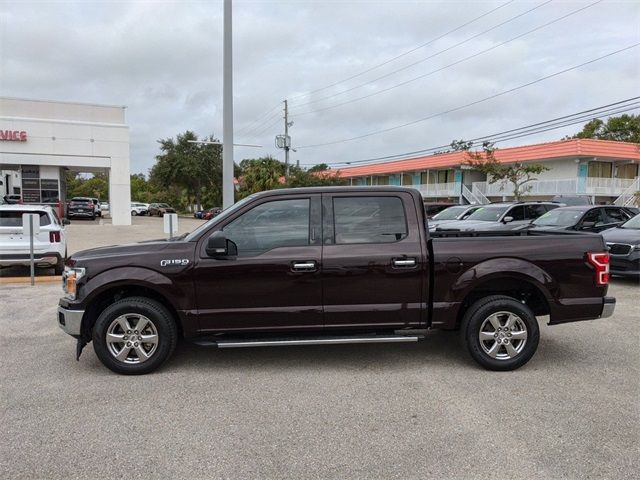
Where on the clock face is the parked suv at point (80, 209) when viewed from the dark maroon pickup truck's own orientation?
The parked suv is roughly at 2 o'clock from the dark maroon pickup truck.

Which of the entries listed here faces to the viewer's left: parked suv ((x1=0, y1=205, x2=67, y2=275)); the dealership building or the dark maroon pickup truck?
the dark maroon pickup truck

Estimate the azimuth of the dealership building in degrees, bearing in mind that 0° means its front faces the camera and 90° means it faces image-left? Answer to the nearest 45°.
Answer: approximately 0°

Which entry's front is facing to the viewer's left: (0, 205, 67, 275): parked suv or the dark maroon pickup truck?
the dark maroon pickup truck

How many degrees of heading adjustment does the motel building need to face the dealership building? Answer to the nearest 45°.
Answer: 0° — it already faces it

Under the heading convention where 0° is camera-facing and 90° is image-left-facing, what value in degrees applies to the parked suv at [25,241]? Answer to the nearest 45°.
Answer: approximately 180°

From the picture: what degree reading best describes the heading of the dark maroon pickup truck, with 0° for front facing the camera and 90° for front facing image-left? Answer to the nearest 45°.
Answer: approximately 90°

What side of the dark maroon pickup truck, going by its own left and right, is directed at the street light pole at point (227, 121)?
right

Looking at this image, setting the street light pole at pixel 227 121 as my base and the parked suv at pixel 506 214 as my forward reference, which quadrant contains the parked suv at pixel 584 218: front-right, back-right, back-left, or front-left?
front-right

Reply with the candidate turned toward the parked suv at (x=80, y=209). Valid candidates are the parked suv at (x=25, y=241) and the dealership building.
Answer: the parked suv at (x=25, y=241)

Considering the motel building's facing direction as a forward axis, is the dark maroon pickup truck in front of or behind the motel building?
in front

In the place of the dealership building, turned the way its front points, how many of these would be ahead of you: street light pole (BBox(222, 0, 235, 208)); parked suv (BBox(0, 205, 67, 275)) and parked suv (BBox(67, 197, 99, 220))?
2

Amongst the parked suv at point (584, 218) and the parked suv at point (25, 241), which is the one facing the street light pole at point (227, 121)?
the parked suv at point (584, 218)

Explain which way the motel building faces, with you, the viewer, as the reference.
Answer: facing the viewer and to the left of the viewer

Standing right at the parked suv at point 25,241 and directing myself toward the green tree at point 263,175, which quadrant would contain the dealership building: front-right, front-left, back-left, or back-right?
front-left
